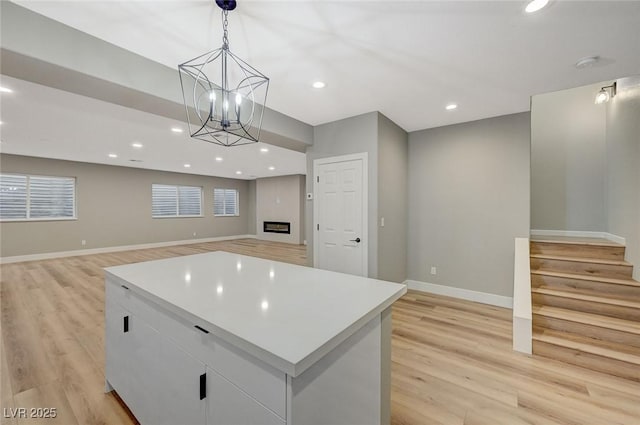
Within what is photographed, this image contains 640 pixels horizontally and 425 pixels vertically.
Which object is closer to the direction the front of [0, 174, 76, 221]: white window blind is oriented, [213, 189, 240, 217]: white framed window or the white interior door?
the white interior door

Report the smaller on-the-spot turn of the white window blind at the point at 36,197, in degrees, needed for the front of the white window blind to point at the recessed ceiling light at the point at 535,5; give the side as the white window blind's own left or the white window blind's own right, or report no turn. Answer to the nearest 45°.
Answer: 0° — it already faces it

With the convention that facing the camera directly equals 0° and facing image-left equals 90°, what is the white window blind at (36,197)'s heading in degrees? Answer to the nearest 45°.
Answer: approximately 0°

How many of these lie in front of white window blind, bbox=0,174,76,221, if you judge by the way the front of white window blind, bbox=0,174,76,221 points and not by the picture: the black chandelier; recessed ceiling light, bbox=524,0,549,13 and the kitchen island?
3

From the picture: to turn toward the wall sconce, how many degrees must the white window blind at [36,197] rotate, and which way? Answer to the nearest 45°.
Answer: approximately 45° to its left

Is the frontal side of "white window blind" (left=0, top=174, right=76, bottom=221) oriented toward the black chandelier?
yes

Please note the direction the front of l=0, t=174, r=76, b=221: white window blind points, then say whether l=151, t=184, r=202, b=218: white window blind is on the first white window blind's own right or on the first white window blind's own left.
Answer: on the first white window blind's own left

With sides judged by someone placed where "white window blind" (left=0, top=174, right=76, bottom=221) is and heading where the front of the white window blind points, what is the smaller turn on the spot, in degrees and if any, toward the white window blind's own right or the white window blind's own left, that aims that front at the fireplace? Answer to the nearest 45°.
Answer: approximately 90° to the white window blind's own left

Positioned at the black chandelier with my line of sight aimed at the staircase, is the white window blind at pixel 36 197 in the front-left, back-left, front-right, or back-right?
back-left
